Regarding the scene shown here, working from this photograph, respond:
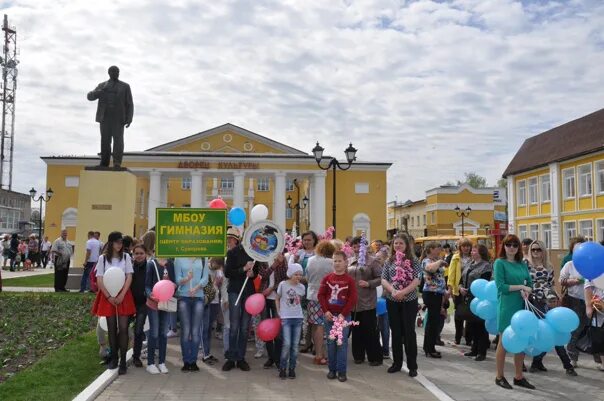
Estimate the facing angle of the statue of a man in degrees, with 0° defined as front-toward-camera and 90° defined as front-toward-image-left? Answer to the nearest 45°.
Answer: approximately 0°

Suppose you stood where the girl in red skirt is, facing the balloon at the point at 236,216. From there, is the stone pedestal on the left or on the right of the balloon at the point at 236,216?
left

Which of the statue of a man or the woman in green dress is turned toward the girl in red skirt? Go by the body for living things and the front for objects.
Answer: the statue of a man

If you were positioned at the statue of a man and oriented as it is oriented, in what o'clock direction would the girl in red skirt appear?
The girl in red skirt is roughly at 12 o'clock from the statue of a man.

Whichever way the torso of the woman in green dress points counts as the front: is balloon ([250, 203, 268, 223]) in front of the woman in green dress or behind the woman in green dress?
behind

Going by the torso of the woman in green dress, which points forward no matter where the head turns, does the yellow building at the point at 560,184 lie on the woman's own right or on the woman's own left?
on the woman's own left

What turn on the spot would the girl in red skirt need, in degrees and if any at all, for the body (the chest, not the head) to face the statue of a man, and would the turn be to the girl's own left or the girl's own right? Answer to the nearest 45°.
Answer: approximately 180°

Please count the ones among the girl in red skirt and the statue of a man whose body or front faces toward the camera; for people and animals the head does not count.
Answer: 2
